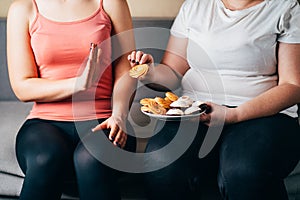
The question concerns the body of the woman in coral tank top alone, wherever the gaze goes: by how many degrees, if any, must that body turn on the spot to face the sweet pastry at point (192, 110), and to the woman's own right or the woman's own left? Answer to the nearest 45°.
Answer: approximately 45° to the woman's own left

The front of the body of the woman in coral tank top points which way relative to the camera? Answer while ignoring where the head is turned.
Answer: toward the camera

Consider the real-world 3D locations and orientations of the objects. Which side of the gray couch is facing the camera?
front
